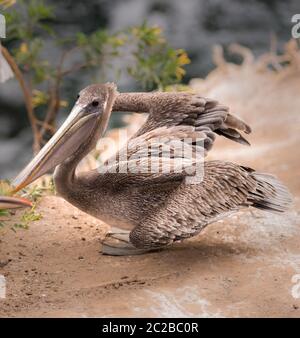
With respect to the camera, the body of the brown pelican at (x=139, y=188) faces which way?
to the viewer's left
